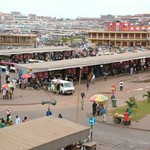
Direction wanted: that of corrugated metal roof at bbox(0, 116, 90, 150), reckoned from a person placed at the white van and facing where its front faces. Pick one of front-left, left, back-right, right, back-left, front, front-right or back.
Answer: front-right
